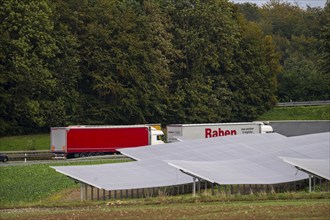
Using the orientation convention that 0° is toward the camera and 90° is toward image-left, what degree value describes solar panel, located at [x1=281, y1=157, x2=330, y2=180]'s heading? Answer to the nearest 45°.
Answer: approximately 45°

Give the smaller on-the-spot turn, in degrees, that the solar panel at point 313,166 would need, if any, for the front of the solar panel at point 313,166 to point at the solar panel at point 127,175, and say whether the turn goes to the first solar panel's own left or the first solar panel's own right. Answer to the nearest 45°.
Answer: approximately 45° to the first solar panel's own right
